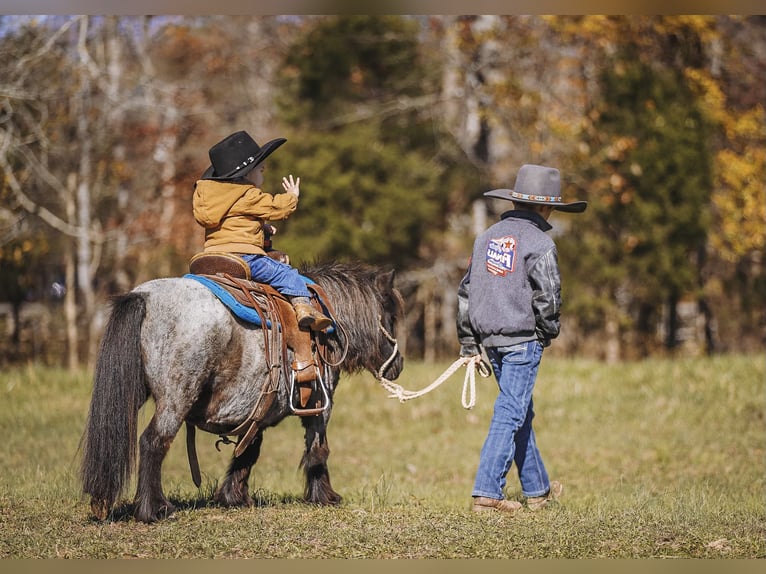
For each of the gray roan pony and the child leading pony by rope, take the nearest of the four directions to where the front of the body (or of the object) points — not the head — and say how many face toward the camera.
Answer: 0

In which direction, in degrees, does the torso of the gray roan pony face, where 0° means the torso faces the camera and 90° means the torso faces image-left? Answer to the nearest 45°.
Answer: approximately 225°

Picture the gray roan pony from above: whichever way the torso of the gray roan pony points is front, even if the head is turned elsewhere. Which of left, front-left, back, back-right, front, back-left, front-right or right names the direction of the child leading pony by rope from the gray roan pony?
front-right

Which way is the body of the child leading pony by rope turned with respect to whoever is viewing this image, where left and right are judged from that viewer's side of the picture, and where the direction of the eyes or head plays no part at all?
facing away from the viewer and to the right of the viewer

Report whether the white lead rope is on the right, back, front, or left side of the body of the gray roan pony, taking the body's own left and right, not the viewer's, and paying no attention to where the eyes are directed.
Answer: front
